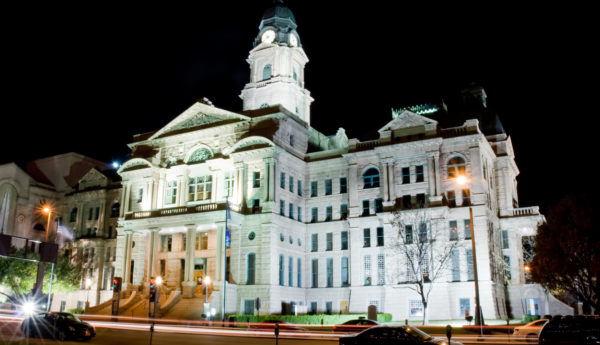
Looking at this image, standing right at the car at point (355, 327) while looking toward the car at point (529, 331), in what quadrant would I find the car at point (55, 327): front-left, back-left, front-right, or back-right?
back-right

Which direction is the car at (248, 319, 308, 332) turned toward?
to the viewer's right

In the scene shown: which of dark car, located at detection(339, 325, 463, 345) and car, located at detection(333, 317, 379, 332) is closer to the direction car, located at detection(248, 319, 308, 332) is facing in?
the car
